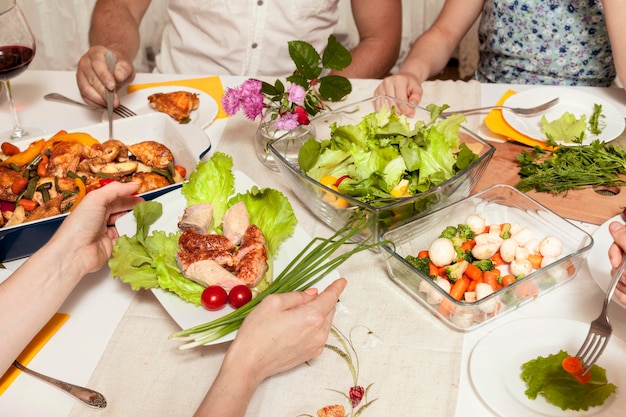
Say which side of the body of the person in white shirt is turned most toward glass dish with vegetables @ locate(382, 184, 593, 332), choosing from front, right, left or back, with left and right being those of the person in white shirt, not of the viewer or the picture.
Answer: front

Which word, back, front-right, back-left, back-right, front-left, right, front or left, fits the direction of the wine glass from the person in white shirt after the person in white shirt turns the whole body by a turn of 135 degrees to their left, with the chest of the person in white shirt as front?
back

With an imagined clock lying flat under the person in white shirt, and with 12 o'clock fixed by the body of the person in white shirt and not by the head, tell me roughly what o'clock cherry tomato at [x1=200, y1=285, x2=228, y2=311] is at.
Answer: The cherry tomato is roughly at 12 o'clock from the person in white shirt.

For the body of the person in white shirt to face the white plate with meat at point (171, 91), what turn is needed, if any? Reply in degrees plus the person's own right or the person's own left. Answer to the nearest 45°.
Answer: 0° — they already face it

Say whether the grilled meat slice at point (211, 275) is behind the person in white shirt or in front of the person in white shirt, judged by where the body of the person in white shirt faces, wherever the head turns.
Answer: in front

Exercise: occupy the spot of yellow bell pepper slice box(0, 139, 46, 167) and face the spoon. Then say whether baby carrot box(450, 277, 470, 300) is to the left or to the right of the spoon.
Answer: left

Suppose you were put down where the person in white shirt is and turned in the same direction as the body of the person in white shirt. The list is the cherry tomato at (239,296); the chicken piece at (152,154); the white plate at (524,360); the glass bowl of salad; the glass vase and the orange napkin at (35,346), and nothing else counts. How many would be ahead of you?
6

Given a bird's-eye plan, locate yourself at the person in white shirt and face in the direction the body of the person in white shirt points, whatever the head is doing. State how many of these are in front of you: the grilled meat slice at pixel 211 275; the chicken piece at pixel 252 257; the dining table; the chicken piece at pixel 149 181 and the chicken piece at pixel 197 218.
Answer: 5

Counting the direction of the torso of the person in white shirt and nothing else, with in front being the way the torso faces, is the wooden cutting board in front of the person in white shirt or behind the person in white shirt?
in front

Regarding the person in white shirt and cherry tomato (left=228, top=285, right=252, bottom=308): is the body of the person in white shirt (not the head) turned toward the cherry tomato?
yes

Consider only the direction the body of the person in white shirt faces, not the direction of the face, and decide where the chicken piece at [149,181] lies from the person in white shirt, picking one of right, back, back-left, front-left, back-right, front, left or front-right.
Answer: front

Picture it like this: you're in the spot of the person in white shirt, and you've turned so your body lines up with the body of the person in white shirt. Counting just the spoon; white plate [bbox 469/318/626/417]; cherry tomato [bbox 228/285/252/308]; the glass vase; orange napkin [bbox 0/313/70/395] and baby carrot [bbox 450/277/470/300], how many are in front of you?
6

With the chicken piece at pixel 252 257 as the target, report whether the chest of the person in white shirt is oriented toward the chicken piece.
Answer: yes

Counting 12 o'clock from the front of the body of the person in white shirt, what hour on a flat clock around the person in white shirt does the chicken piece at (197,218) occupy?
The chicken piece is roughly at 12 o'clock from the person in white shirt.

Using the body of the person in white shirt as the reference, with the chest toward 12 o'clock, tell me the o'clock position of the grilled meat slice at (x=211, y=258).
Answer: The grilled meat slice is roughly at 12 o'clock from the person in white shirt.

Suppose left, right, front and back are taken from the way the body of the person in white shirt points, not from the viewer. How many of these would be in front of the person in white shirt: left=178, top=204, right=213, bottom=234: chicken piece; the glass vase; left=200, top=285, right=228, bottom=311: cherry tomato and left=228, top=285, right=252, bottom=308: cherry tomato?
4

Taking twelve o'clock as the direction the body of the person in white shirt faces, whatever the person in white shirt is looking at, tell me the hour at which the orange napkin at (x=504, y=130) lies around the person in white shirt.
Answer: The orange napkin is roughly at 11 o'clock from the person in white shirt.

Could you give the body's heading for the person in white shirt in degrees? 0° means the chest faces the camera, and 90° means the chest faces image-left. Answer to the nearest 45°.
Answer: approximately 0°
